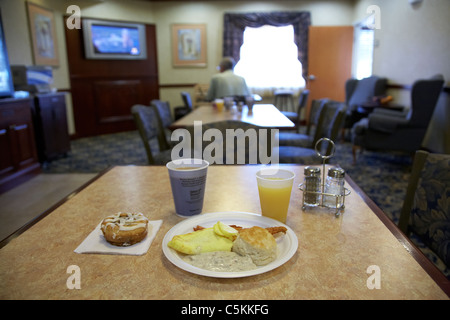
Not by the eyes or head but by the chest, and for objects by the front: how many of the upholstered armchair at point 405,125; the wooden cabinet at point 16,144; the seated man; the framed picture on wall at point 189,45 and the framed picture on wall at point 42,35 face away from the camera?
1

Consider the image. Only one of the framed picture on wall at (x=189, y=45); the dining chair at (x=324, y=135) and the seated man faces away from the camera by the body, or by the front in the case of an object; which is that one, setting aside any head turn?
the seated man

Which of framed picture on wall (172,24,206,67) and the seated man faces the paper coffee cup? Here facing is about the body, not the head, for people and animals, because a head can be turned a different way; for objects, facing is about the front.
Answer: the framed picture on wall

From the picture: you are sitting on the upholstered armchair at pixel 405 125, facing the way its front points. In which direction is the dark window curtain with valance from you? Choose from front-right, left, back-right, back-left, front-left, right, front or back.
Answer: front-right

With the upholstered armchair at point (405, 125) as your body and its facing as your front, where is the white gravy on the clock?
The white gravy is roughly at 9 o'clock from the upholstered armchair.

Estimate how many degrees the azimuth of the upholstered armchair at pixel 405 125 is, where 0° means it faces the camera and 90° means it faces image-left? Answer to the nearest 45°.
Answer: approximately 90°

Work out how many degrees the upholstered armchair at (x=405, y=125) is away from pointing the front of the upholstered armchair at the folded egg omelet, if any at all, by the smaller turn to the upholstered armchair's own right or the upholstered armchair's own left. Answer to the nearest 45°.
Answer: approximately 90° to the upholstered armchair's own left

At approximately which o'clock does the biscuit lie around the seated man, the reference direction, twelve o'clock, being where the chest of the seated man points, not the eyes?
The biscuit is roughly at 6 o'clock from the seated man.

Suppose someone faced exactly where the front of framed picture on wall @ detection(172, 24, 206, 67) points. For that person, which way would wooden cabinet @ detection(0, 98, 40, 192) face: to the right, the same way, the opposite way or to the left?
to the left

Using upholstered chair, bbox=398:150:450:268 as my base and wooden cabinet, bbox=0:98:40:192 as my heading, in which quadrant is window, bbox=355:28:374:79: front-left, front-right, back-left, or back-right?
front-right

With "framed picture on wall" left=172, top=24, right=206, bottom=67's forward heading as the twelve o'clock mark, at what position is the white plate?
The white plate is roughly at 12 o'clock from the framed picture on wall.

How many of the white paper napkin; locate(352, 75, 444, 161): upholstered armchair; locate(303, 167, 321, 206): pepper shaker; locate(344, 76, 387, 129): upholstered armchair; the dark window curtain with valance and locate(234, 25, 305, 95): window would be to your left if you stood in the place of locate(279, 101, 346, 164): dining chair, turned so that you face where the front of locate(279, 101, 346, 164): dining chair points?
2

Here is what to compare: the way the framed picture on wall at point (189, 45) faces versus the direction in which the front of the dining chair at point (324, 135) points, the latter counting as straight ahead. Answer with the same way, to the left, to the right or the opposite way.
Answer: to the left

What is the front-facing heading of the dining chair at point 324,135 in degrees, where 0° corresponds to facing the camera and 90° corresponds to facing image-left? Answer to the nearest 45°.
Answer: approximately 90°

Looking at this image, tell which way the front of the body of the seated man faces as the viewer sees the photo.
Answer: away from the camera
